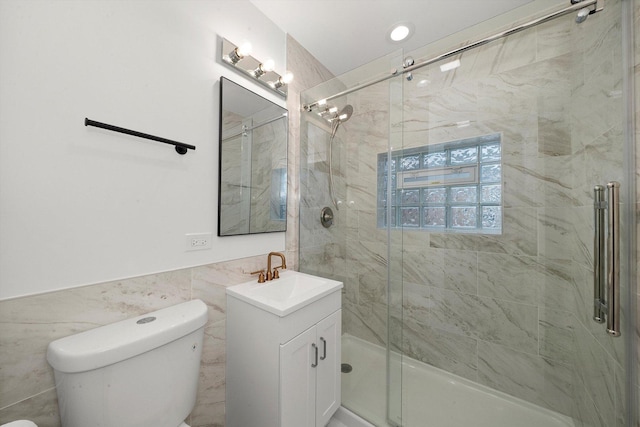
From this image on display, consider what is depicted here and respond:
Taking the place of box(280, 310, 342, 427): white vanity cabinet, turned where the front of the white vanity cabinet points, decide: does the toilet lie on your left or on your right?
on your right

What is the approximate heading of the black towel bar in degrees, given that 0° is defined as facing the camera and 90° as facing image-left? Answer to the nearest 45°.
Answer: approximately 315°

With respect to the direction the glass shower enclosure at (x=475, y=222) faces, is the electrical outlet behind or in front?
in front

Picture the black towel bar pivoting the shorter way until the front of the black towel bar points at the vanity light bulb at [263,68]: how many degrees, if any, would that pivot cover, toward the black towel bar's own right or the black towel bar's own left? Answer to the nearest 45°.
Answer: approximately 45° to the black towel bar's own left

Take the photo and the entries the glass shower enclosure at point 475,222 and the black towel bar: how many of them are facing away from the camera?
0

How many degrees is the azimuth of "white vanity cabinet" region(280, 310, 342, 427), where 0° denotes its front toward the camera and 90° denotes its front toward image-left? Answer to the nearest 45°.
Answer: approximately 315°

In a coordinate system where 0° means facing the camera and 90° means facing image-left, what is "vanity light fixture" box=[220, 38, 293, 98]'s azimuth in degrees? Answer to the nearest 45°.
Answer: approximately 315°
